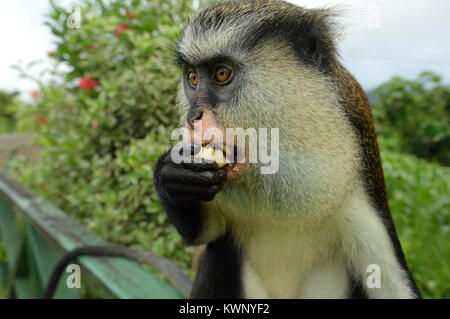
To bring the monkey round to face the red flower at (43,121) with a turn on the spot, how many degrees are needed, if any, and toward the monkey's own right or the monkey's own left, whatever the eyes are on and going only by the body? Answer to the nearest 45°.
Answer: approximately 90° to the monkey's own right

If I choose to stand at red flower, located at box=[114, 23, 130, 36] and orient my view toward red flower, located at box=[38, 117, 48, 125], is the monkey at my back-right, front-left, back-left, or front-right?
back-left

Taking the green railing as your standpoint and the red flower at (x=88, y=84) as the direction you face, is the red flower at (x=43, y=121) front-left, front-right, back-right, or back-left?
front-left

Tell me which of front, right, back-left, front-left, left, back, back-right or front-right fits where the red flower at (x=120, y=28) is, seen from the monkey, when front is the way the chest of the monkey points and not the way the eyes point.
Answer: right

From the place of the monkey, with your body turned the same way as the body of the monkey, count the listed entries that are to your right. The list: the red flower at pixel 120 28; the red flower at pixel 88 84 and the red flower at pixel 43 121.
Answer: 3

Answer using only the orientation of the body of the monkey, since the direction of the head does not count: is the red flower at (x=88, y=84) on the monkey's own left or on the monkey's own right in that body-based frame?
on the monkey's own right
